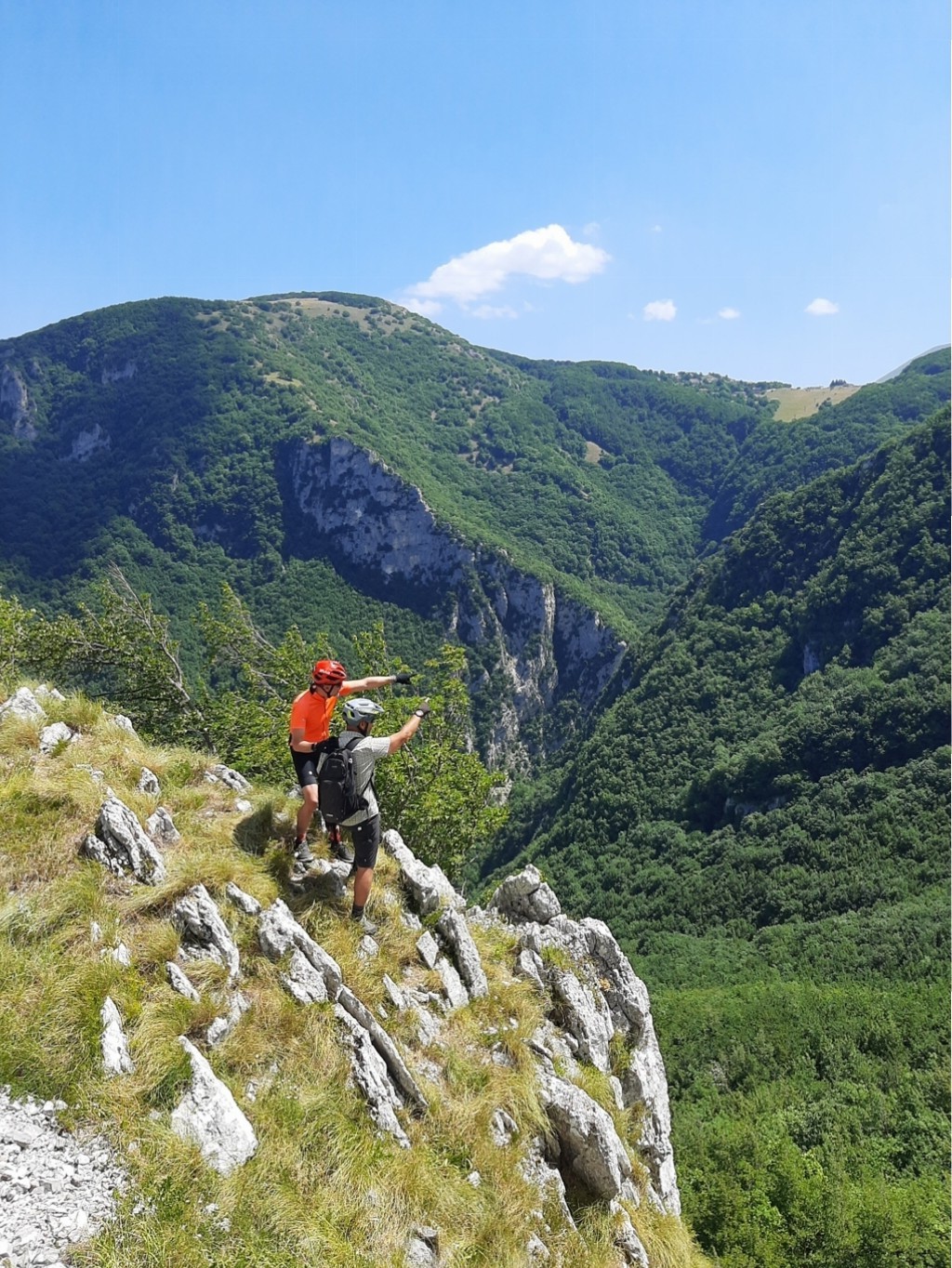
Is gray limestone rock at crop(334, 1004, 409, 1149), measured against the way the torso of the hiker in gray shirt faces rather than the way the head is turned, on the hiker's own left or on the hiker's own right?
on the hiker's own right
